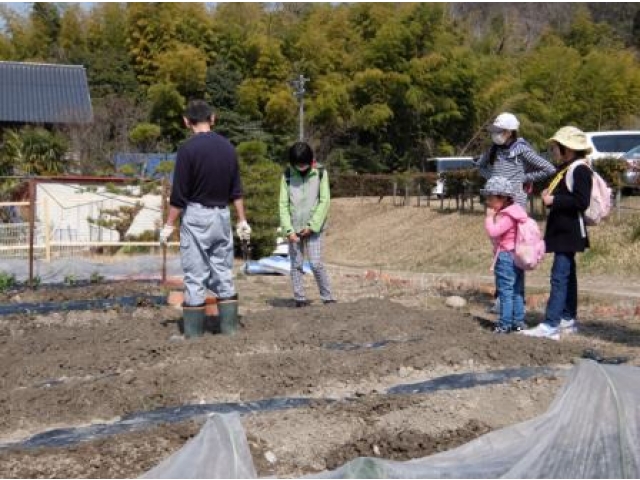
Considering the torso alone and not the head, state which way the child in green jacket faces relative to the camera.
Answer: toward the camera

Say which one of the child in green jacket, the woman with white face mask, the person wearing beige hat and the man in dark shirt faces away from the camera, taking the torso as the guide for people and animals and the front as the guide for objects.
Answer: the man in dark shirt

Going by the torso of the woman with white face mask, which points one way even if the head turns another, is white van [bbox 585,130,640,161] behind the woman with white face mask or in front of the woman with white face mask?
behind

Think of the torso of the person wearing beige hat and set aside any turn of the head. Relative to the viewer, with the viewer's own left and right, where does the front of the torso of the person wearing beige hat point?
facing to the left of the viewer

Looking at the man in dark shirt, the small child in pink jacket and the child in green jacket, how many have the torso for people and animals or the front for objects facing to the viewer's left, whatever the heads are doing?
1

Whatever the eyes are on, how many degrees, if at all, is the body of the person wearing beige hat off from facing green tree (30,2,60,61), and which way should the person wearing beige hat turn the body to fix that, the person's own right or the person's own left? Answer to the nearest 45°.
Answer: approximately 45° to the person's own right

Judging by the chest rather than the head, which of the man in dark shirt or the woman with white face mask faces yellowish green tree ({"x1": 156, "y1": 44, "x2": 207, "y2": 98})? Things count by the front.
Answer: the man in dark shirt

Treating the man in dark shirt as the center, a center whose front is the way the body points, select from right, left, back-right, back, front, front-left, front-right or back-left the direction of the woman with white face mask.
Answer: right

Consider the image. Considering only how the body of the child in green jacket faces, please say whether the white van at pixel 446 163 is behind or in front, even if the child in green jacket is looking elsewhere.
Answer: behind

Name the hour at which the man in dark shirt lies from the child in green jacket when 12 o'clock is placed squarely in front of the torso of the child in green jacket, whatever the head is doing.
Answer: The man in dark shirt is roughly at 1 o'clock from the child in green jacket.

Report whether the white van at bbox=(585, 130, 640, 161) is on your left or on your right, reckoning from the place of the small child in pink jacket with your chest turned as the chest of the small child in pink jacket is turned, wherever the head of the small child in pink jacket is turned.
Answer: on your right

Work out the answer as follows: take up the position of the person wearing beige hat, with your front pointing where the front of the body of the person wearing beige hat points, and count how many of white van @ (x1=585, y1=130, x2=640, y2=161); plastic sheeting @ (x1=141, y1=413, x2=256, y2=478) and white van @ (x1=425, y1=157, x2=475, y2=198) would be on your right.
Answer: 2

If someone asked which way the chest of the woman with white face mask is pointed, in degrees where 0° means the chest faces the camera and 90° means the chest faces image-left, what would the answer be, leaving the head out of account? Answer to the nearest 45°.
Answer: approximately 45°

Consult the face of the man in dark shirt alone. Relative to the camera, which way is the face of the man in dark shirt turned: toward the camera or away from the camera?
away from the camera

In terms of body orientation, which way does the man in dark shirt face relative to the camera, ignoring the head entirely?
away from the camera

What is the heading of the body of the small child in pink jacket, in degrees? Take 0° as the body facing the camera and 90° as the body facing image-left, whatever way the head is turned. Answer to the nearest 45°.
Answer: approximately 90°

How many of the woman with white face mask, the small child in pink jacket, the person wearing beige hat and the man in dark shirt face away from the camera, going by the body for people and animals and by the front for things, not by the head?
1

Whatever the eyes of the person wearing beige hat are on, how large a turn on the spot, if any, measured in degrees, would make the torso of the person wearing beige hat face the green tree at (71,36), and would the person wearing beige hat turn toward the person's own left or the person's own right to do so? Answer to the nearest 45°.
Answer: approximately 45° to the person's own right
